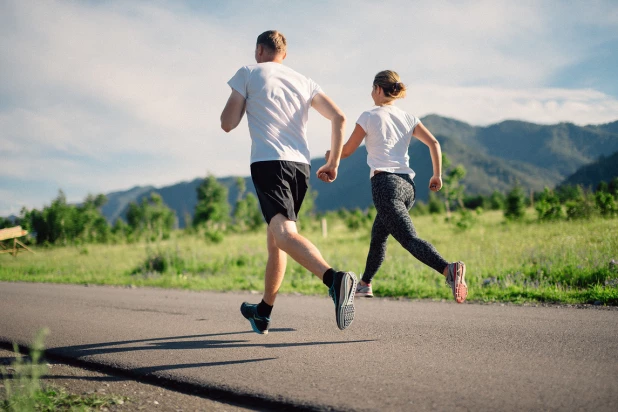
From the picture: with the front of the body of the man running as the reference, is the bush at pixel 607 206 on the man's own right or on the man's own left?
on the man's own right

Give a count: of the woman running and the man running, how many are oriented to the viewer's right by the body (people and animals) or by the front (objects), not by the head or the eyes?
0

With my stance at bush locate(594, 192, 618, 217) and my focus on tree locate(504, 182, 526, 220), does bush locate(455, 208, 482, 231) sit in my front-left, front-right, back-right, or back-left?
front-left

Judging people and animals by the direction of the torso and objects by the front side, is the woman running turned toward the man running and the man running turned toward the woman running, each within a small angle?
no

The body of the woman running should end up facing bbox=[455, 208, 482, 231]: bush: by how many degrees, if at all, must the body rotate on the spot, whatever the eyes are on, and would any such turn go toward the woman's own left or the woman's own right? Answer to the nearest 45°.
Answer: approximately 45° to the woman's own right

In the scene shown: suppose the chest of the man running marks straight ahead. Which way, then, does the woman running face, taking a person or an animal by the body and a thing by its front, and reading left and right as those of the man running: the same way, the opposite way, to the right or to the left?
the same way

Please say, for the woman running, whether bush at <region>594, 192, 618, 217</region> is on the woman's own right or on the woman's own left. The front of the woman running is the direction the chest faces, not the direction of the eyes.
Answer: on the woman's own right

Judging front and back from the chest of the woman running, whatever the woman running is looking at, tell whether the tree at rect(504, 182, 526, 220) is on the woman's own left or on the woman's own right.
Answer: on the woman's own right

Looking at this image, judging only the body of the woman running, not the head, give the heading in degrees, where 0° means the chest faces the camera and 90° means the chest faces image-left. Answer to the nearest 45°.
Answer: approximately 135°

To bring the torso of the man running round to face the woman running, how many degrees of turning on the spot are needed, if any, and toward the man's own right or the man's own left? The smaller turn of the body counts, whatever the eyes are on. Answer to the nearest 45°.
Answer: approximately 90° to the man's own right

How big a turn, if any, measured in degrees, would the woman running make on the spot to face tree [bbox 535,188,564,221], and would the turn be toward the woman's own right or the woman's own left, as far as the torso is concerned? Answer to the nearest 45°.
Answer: approximately 45° to the woman's own right

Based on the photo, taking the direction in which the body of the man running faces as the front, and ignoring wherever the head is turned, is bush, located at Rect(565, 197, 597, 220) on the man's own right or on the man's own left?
on the man's own right
